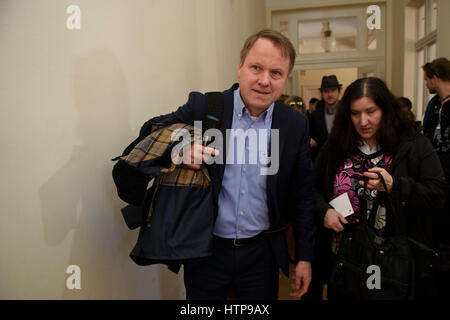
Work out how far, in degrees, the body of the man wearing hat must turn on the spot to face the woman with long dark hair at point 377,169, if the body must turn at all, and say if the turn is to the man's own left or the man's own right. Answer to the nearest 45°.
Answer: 0° — they already face them

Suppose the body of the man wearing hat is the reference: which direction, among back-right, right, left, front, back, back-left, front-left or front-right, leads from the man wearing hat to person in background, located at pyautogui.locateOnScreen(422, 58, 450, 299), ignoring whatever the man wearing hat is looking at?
front-left

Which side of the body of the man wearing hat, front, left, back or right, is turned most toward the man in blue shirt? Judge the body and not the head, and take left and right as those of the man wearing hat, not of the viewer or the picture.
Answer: front

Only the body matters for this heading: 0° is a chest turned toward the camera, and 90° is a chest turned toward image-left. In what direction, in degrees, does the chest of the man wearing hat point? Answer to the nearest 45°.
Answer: approximately 0°

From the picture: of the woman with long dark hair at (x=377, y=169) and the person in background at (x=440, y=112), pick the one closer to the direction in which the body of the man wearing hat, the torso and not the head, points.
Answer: the woman with long dark hair

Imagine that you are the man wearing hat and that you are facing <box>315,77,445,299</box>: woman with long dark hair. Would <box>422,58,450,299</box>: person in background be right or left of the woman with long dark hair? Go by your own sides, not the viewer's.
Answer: left
